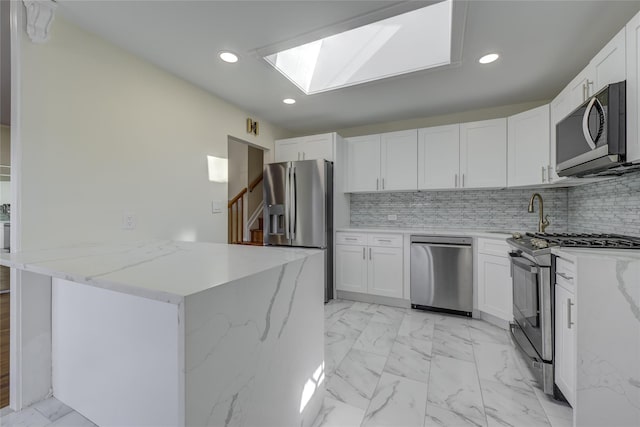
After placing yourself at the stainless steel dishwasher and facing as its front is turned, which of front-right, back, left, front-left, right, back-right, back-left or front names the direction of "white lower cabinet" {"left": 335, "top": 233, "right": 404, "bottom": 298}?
right

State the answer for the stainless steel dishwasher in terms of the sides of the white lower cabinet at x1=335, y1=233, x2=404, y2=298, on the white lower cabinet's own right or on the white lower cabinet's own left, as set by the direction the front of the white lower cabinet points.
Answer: on the white lower cabinet's own left

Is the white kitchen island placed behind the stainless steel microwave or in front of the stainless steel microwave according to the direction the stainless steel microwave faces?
in front

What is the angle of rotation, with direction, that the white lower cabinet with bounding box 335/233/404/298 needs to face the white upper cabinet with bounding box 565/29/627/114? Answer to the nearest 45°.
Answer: approximately 45° to its left

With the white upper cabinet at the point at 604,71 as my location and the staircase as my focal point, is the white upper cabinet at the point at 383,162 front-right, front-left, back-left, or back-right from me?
front-right

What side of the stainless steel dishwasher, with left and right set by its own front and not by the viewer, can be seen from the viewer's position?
front

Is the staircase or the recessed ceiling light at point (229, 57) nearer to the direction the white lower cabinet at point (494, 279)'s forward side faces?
the recessed ceiling light

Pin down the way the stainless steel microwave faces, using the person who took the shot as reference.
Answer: facing the viewer and to the left of the viewer

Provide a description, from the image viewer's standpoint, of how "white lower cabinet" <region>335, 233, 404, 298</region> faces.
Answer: facing the viewer

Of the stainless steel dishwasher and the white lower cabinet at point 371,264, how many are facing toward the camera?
2

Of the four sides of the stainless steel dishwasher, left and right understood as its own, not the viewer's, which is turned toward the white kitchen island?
front

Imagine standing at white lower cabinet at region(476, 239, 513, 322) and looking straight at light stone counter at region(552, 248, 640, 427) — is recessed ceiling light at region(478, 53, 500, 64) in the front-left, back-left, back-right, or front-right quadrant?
front-right

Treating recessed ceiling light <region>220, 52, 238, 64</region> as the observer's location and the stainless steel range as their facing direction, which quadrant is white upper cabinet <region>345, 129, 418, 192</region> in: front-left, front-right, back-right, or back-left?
front-left
